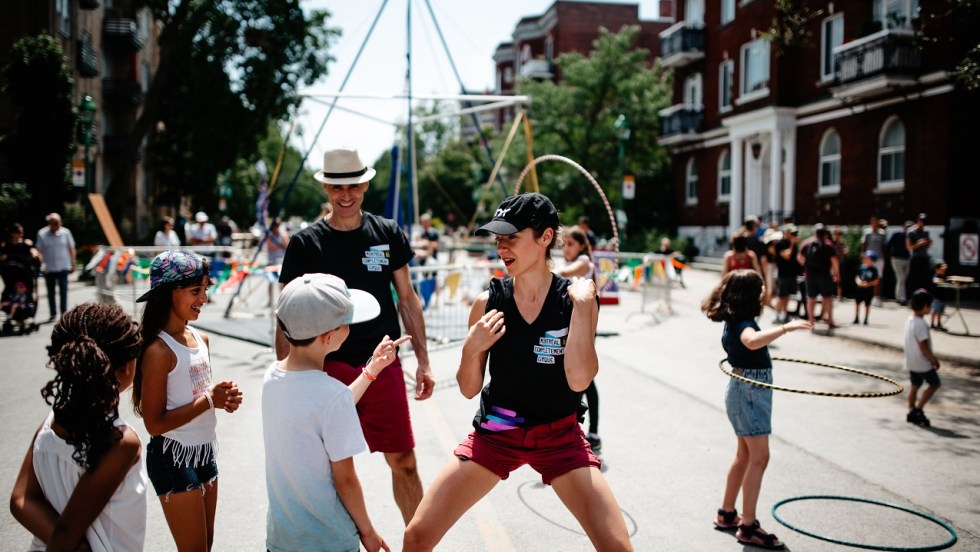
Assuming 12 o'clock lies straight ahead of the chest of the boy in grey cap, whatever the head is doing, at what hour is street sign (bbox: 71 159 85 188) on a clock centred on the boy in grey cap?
The street sign is roughly at 10 o'clock from the boy in grey cap.

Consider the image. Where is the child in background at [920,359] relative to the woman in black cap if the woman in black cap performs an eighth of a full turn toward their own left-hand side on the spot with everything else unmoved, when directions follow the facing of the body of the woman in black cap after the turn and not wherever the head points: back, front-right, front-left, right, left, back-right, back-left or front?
left

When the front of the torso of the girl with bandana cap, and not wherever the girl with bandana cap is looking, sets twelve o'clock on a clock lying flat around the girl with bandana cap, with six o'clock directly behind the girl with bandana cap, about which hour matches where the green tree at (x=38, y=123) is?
The green tree is roughly at 7 o'clock from the girl with bandana cap.

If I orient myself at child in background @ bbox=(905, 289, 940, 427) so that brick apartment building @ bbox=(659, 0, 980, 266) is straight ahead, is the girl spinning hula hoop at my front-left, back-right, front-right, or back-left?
back-left

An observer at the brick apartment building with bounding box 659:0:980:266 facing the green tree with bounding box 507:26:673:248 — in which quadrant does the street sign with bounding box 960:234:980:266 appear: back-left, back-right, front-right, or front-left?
back-left

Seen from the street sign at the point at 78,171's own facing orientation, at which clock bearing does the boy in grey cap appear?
The boy in grey cap is roughly at 12 o'clock from the street sign.

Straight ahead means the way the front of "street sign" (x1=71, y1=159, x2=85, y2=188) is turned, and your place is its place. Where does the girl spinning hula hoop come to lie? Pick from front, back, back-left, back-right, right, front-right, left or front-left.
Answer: front

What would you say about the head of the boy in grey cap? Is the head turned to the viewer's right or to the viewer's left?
to the viewer's right

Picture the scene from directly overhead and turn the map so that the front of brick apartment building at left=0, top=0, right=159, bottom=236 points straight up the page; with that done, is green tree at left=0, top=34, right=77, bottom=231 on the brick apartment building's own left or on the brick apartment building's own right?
on the brick apartment building's own right

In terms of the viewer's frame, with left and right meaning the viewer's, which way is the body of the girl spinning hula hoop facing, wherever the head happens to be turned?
facing to the right of the viewer

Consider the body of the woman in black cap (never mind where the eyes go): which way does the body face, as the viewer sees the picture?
toward the camera

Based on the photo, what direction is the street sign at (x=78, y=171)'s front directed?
toward the camera

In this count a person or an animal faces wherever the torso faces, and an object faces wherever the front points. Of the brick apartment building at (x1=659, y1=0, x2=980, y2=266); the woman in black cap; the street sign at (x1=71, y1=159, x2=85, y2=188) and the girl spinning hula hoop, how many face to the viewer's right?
1

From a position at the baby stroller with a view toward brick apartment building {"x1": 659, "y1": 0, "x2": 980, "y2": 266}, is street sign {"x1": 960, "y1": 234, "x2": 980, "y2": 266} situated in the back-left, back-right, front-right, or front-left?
front-right

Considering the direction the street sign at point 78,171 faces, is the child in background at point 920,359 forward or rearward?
forward
